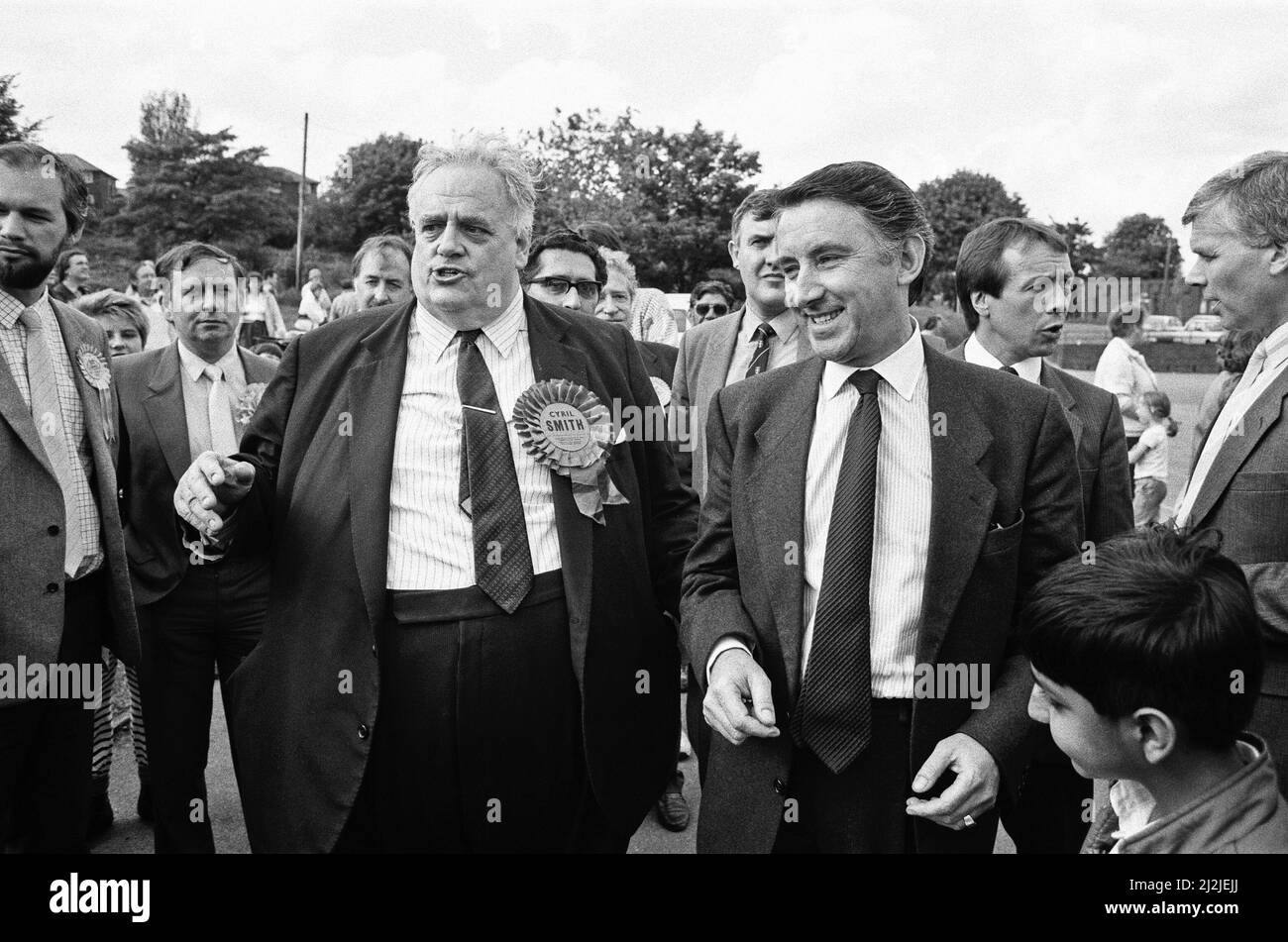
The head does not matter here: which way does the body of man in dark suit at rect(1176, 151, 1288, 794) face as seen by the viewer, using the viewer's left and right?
facing to the left of the viewer

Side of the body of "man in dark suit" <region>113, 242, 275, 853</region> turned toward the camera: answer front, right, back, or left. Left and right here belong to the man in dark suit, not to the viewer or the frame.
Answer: front

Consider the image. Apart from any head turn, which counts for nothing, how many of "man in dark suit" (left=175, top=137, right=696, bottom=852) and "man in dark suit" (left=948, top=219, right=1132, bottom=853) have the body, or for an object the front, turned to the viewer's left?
0

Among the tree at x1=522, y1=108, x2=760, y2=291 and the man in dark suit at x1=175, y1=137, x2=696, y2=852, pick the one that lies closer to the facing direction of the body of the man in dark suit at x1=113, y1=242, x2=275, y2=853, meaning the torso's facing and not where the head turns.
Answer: the man in dark suit

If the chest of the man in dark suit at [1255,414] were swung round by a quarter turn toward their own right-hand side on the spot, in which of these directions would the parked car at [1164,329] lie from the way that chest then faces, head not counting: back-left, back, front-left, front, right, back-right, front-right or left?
front

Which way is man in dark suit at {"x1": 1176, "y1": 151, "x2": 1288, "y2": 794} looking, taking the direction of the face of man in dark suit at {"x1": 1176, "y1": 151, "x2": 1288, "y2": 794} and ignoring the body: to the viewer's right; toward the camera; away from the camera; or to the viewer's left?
to the viewer's left

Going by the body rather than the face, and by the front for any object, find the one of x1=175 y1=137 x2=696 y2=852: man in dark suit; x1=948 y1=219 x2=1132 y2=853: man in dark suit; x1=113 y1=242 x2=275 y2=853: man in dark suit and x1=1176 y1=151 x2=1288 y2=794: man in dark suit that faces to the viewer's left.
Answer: x1=1176 y1=151 x2=1288 y2=794: man in dark suit

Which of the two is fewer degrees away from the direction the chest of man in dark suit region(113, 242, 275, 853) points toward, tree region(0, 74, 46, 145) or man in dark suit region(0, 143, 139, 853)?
the man in dark suit

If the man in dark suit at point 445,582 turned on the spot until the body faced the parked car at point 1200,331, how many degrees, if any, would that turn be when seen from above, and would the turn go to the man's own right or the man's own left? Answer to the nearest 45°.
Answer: approximately 135° to the man's own left

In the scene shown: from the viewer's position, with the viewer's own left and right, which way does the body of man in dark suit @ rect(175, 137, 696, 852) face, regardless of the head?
facing the viewer

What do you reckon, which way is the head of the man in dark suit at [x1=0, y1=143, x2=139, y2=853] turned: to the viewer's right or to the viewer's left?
to the viewer's right

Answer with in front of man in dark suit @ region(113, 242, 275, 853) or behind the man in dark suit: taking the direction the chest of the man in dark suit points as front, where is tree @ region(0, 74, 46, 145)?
behind
